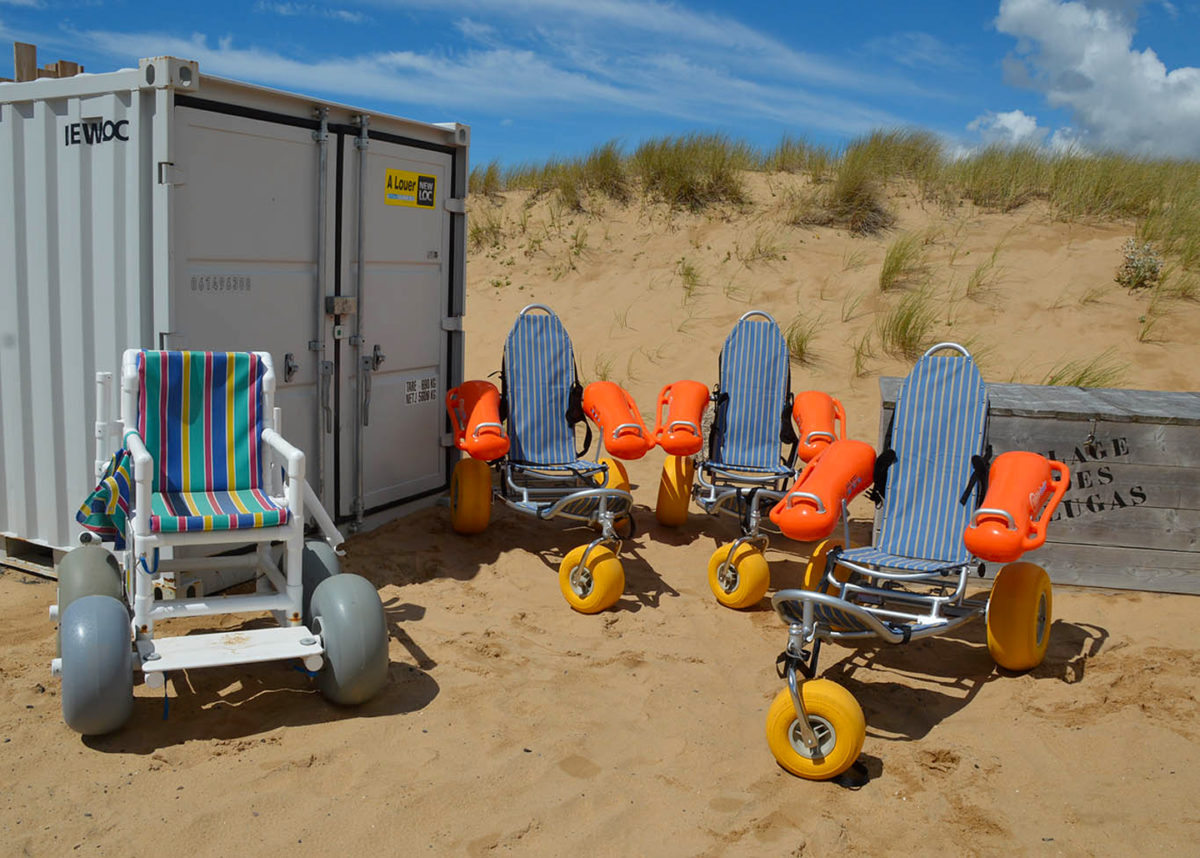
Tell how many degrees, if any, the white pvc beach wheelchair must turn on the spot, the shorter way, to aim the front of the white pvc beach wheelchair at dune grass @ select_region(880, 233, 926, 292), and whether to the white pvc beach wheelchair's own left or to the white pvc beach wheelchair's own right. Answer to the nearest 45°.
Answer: approximately 135° to the white pvc beach wheelchair's own left

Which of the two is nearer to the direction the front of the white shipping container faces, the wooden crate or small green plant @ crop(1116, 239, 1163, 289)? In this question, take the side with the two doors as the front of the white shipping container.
the wooden crate

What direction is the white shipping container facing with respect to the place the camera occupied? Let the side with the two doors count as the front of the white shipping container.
facing the viewer and to the right of the viewer

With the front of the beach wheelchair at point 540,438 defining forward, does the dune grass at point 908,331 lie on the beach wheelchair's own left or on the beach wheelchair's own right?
on the beach wheelchair's own left

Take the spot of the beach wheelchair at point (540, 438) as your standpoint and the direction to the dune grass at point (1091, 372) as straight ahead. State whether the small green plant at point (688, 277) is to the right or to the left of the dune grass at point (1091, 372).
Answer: left

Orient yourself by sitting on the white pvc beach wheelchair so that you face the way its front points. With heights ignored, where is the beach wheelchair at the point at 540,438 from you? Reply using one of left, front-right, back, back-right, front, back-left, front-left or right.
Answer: back-left

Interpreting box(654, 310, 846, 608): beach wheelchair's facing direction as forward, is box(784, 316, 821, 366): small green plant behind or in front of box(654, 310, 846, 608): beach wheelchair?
behind

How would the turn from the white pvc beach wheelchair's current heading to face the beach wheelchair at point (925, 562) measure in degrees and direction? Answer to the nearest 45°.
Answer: approximately 90° to its left

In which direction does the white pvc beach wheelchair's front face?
toward the camera

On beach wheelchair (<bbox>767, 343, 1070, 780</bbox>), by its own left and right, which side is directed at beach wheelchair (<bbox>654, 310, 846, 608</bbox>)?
right

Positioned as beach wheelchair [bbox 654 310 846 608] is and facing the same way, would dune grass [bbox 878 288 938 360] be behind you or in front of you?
behind

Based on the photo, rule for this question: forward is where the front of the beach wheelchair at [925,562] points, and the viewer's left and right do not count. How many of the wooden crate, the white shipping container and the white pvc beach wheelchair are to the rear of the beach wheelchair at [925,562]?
1

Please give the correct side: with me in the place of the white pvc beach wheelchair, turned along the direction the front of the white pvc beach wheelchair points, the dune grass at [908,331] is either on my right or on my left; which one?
on my left

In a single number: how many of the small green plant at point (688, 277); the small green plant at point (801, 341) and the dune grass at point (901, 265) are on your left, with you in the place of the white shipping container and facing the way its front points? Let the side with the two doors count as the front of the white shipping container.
3

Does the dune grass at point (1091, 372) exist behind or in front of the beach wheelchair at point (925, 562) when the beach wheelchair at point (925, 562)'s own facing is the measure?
behind

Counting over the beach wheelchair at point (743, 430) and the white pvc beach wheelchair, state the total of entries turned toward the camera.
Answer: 2

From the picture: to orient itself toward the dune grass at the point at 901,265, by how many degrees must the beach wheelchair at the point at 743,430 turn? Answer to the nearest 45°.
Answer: approximately 180°

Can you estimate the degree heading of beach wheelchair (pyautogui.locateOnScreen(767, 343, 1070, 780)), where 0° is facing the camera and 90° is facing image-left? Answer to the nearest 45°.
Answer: approximately 45°

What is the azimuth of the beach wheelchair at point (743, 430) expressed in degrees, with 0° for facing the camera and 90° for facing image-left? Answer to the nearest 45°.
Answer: approximately 0°
